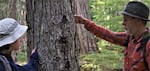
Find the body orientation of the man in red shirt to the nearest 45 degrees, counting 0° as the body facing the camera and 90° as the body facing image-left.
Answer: approximately 45°

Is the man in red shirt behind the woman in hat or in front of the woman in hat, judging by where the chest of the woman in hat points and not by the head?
in front

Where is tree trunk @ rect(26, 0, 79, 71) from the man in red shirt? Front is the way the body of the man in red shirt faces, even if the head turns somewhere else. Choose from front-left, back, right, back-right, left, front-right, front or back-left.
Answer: front-right

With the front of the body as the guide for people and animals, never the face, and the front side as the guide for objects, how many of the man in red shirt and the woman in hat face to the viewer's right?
1

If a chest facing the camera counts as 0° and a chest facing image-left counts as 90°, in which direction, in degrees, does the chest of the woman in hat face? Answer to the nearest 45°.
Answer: approximately 270°

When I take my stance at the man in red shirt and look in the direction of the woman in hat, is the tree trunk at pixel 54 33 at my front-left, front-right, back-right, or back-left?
front-right

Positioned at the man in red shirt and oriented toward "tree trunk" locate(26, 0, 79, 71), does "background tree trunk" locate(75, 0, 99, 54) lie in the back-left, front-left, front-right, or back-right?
front-right

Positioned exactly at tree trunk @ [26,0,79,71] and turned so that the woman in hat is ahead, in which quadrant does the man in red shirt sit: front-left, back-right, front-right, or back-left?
back-left

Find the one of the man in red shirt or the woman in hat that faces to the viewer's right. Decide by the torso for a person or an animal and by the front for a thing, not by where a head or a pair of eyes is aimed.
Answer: the woman in hat

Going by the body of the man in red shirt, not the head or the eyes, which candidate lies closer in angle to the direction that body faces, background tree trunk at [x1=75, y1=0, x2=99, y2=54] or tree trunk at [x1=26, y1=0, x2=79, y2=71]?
the tree trunk

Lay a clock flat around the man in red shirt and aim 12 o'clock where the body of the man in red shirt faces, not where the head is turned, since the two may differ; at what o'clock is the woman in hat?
The woman in hat is roughly at 1 o'clock from the man in red shirt.

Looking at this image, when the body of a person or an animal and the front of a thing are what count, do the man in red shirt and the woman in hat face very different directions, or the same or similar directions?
very different directions
